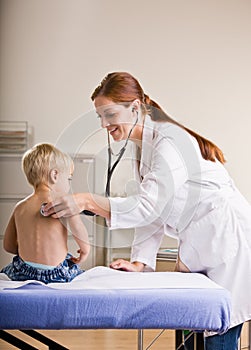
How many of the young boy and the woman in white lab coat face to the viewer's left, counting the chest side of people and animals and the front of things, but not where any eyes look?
1

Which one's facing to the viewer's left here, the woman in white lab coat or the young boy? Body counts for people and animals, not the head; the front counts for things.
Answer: the woman in white lab coat

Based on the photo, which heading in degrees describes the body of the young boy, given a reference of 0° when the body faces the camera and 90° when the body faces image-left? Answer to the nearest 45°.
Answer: approximately 225°

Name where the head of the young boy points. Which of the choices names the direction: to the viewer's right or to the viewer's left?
to the viewer's right

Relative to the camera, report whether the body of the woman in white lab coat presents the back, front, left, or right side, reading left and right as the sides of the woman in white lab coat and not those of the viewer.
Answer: left
